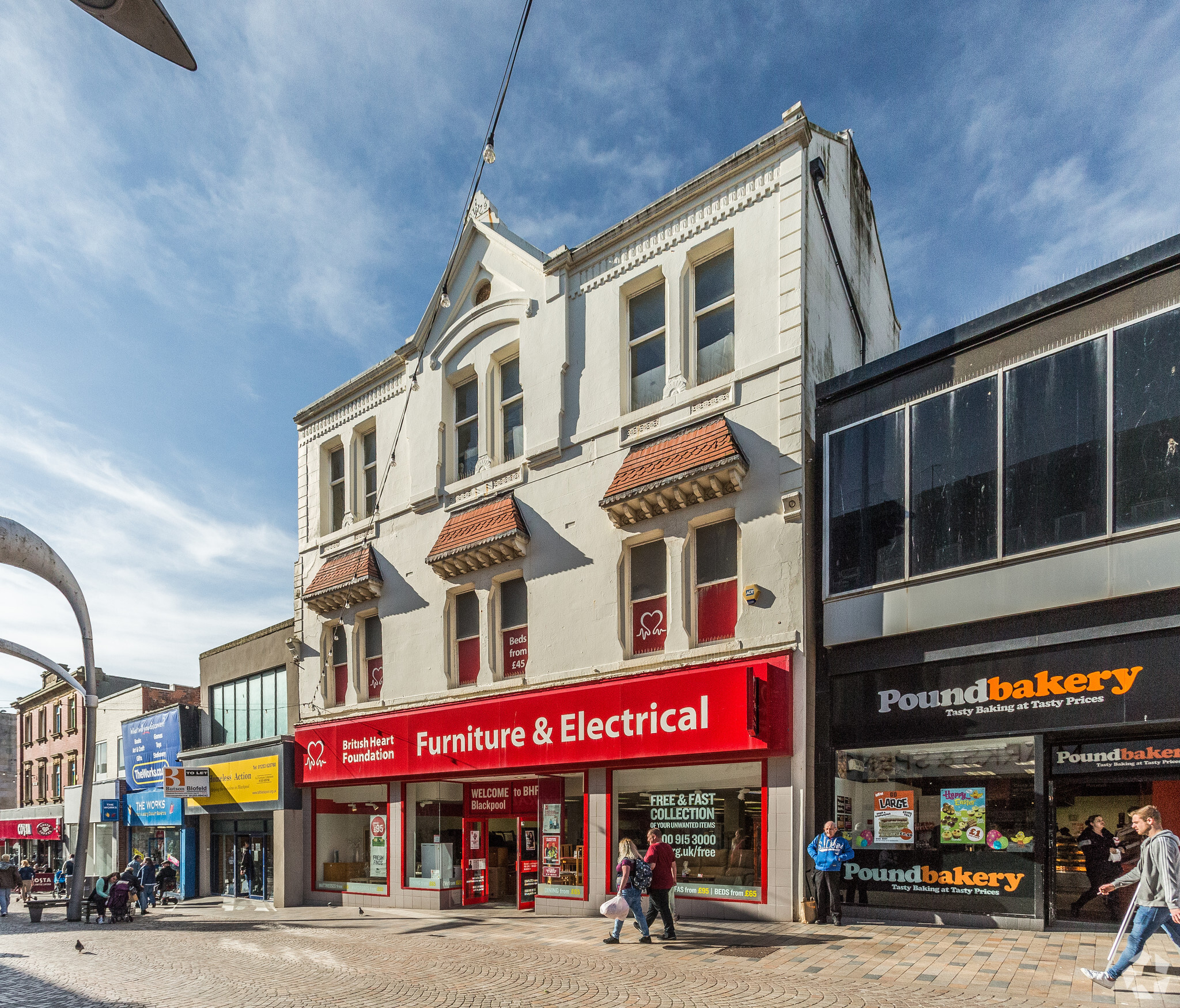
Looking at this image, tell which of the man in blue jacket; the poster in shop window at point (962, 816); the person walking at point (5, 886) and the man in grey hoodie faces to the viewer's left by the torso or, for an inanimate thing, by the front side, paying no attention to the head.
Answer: the man in grey hoodie

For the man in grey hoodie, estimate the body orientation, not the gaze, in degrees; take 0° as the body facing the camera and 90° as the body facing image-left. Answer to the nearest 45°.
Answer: approximately 90°

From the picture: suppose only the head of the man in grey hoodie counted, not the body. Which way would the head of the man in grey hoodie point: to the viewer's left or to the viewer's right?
to the viewer's left

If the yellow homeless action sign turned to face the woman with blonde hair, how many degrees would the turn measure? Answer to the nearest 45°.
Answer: approximately 45° to its left

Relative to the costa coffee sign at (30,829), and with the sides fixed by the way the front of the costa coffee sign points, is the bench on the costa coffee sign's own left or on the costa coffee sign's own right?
on the costa coffee sign's own left
